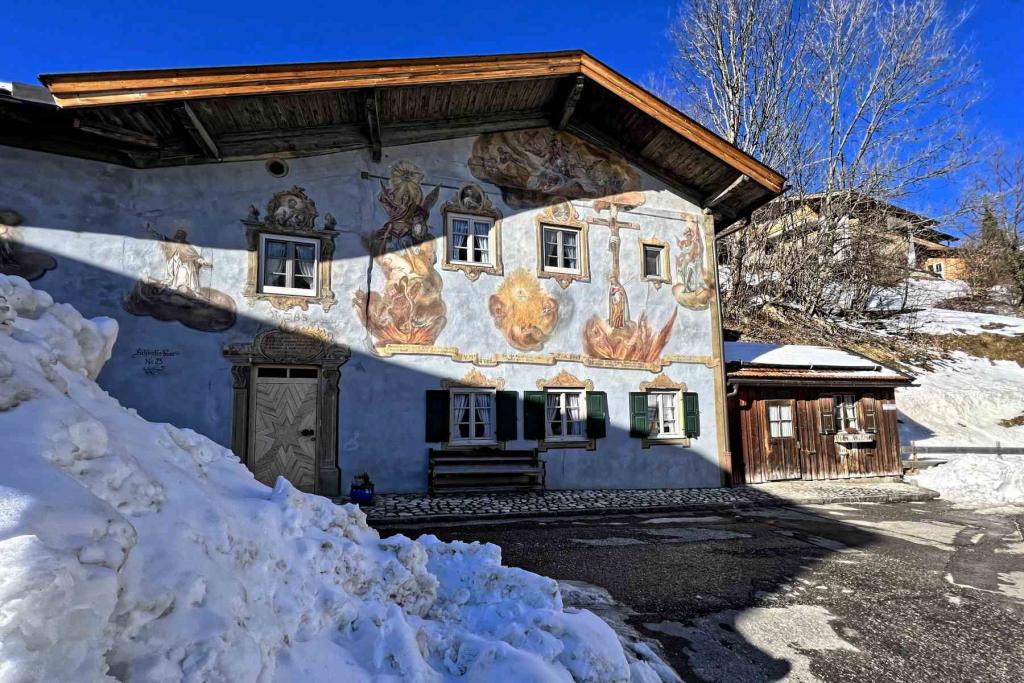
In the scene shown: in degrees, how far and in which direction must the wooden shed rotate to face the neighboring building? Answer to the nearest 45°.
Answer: approximately 180°

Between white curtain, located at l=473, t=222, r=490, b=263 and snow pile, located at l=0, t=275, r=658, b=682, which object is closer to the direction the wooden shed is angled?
the snow pile

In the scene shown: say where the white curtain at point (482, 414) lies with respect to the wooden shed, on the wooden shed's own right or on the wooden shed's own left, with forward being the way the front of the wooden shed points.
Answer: on the wooden shed's own right

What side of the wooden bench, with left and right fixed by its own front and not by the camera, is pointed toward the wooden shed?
left

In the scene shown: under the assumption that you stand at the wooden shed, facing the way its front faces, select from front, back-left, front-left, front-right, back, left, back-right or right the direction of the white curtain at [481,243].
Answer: front-right

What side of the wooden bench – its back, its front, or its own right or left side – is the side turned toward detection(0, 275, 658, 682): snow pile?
front

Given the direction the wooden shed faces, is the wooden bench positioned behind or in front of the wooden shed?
in front

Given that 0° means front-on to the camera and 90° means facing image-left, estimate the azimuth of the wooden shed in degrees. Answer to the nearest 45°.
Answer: approximately 0°

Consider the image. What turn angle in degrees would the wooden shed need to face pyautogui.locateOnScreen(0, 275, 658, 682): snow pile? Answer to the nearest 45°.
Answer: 0° — it already faces it

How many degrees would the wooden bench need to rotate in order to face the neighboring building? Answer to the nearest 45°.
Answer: approximately 135° to its left

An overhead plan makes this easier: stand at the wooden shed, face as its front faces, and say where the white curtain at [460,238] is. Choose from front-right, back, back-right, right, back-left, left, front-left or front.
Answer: front-right
